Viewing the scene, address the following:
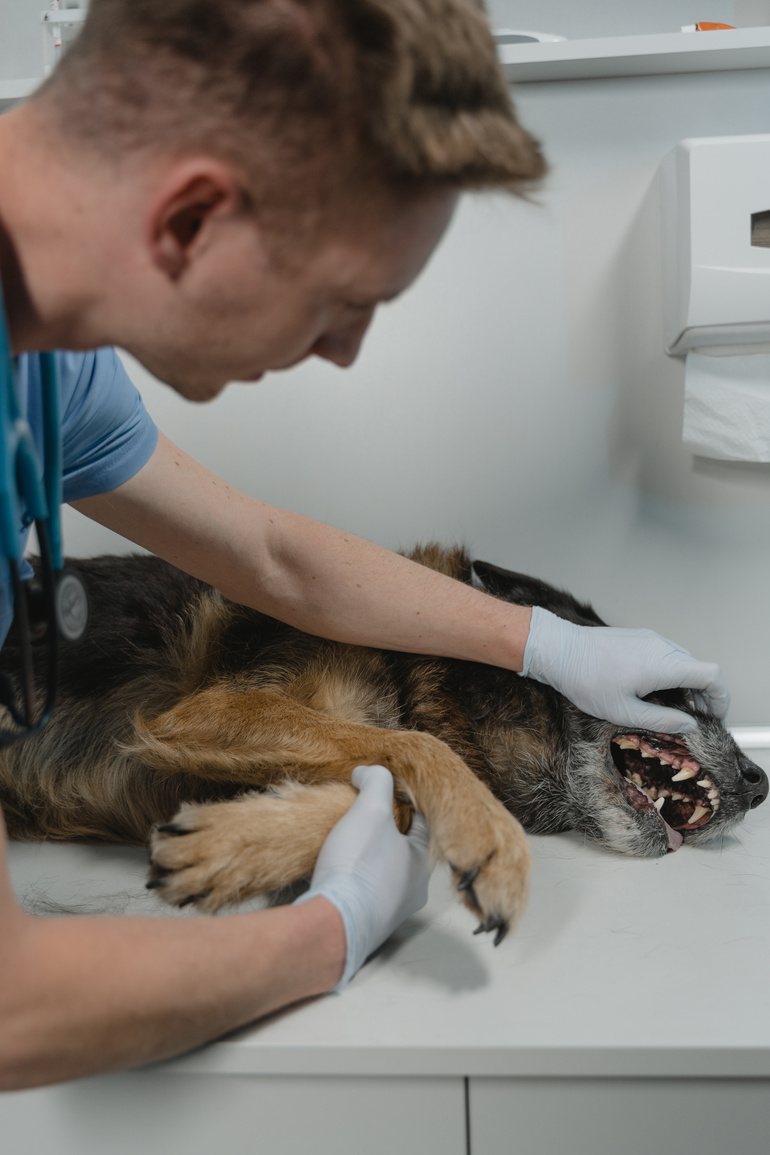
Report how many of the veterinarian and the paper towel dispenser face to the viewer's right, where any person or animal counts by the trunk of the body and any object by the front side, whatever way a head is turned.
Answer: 1

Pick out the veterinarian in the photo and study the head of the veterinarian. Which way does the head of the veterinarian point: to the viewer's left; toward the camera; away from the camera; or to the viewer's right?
to the viewer's right

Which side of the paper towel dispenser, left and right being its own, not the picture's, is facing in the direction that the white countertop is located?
front

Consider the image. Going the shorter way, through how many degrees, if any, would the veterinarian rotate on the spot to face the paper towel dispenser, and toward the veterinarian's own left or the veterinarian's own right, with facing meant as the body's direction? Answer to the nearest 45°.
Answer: approximately 45° to the veterinarian's own left

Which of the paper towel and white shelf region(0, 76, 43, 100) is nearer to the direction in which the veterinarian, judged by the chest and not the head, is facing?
the paper towel

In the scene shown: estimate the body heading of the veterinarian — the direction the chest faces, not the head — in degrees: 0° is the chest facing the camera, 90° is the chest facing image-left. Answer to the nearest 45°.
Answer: approximately 270°

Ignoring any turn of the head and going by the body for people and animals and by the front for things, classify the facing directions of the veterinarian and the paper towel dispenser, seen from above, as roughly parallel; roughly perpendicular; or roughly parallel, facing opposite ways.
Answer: roughly perpendicular

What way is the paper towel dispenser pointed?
toward the camera
